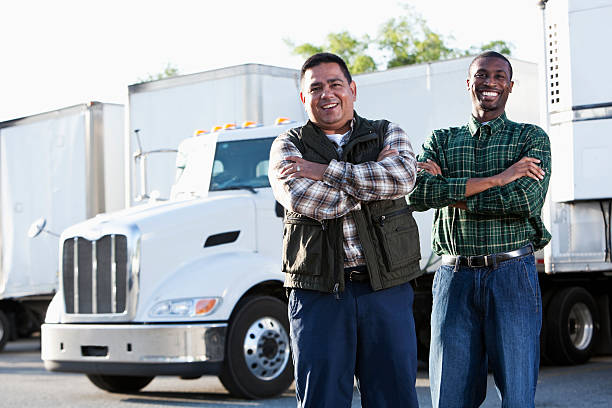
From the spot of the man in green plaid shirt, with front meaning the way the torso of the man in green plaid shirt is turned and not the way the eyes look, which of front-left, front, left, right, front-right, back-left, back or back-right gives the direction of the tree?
back

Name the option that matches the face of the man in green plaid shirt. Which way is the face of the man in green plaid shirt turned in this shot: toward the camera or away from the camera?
toward the camera

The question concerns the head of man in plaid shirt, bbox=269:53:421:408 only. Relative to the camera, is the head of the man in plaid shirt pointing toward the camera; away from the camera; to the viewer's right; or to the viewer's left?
toward the camera

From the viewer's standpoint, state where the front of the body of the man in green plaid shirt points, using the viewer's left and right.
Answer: facing the viewer

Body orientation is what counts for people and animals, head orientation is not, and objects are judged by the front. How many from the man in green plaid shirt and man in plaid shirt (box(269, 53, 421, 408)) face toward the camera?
2

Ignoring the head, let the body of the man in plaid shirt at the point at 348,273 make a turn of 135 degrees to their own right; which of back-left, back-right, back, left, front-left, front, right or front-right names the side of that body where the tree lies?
front-right

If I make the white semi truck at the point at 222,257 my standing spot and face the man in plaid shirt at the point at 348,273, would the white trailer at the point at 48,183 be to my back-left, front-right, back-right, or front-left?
back-right

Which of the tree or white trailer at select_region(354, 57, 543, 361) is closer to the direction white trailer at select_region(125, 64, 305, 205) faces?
the white trailer

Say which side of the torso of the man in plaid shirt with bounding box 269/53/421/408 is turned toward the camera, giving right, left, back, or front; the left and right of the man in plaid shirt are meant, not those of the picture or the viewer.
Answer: front
